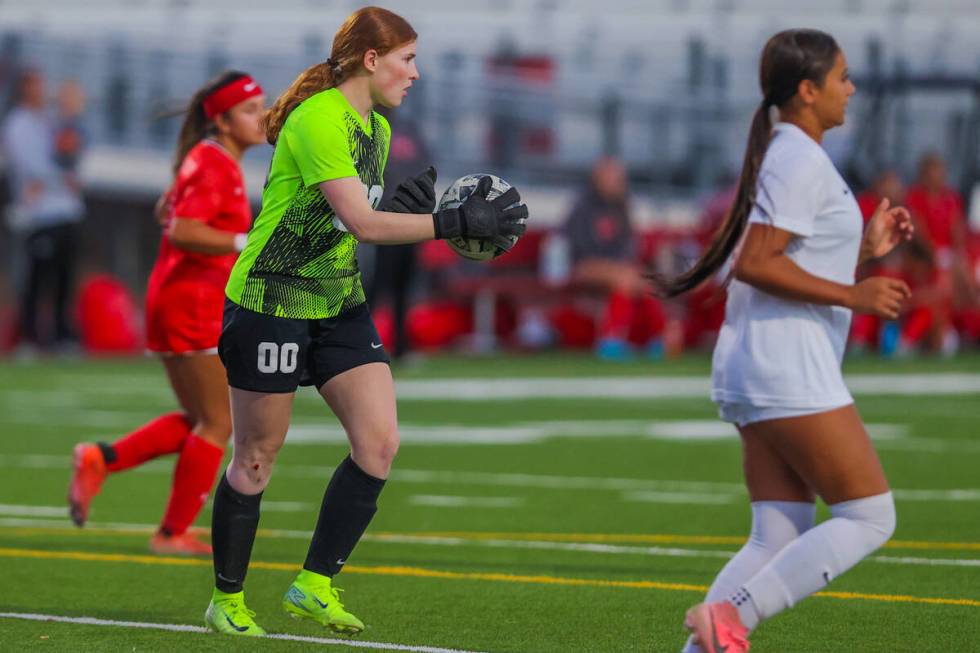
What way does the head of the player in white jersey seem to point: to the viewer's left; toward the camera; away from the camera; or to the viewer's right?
to the viewer's right

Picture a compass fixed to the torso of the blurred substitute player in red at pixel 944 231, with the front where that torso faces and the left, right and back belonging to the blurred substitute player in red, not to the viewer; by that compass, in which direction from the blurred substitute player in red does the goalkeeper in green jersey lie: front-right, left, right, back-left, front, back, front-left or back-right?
front

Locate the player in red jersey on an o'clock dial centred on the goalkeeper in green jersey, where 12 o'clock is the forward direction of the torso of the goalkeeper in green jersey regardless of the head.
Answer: The player in red jersey is roughly at 7 o'clock from the goalkeeper in green jersey.

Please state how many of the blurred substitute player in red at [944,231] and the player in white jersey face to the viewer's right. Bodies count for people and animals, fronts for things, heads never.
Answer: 1

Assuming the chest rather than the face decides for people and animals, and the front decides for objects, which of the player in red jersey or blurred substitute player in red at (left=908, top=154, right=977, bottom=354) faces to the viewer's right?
the player in red jersey

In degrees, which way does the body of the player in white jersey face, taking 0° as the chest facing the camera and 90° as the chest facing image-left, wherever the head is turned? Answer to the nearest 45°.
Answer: approximately 270°

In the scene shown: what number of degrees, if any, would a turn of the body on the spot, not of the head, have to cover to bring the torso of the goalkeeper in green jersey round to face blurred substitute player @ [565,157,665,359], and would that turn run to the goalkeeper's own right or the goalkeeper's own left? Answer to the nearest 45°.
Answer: approximately 135° to the goalkeeper's own left

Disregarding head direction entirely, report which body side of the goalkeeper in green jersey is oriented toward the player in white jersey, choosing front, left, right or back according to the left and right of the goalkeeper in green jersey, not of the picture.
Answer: front

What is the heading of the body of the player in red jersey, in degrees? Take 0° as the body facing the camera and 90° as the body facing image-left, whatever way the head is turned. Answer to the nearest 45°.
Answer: approximately 270°

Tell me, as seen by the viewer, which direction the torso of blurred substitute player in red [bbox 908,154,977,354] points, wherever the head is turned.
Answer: toward the camera

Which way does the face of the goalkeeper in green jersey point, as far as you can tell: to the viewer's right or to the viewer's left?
to the viewer's right

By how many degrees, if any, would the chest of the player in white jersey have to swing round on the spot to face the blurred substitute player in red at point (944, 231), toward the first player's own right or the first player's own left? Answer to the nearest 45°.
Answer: approximately 90° to the first player's own left

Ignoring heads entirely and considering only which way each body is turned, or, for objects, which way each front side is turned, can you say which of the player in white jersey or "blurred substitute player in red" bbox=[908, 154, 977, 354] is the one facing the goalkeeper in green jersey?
the blurred substitute player in red

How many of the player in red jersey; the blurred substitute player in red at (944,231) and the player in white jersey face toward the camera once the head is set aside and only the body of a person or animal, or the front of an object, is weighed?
1

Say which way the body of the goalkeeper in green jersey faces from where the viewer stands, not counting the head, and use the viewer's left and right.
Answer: facing the viewer and to the right of the viewer
